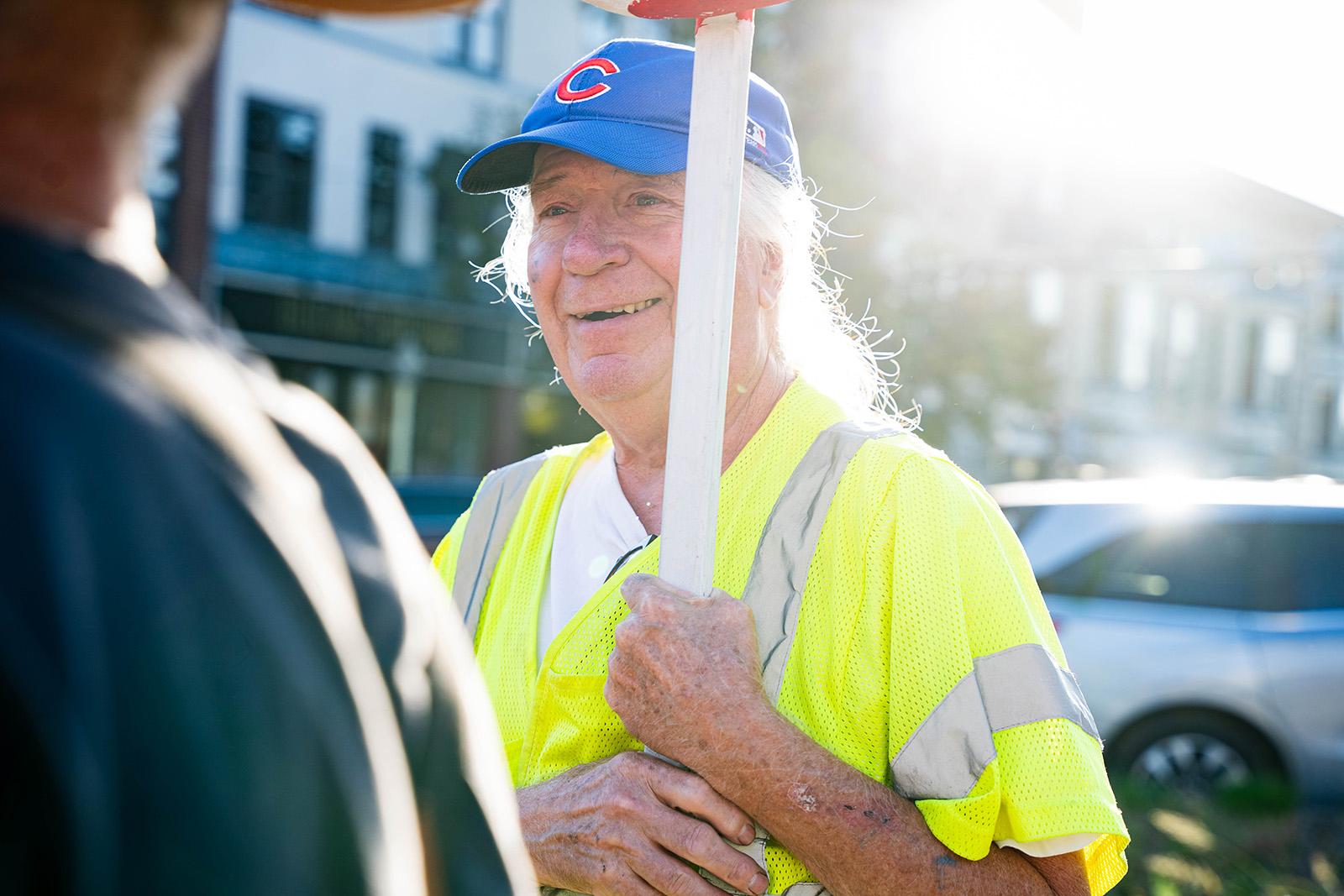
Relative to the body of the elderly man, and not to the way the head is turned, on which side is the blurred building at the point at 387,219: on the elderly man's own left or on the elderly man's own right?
on the elderly man's own right

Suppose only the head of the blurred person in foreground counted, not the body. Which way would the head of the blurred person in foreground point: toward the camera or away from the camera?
away from the camera

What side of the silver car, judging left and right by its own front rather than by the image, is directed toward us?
right

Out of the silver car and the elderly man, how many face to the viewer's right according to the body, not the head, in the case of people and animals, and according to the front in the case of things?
1

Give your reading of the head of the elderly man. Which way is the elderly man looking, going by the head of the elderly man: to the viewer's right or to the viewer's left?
to the viewer's left
